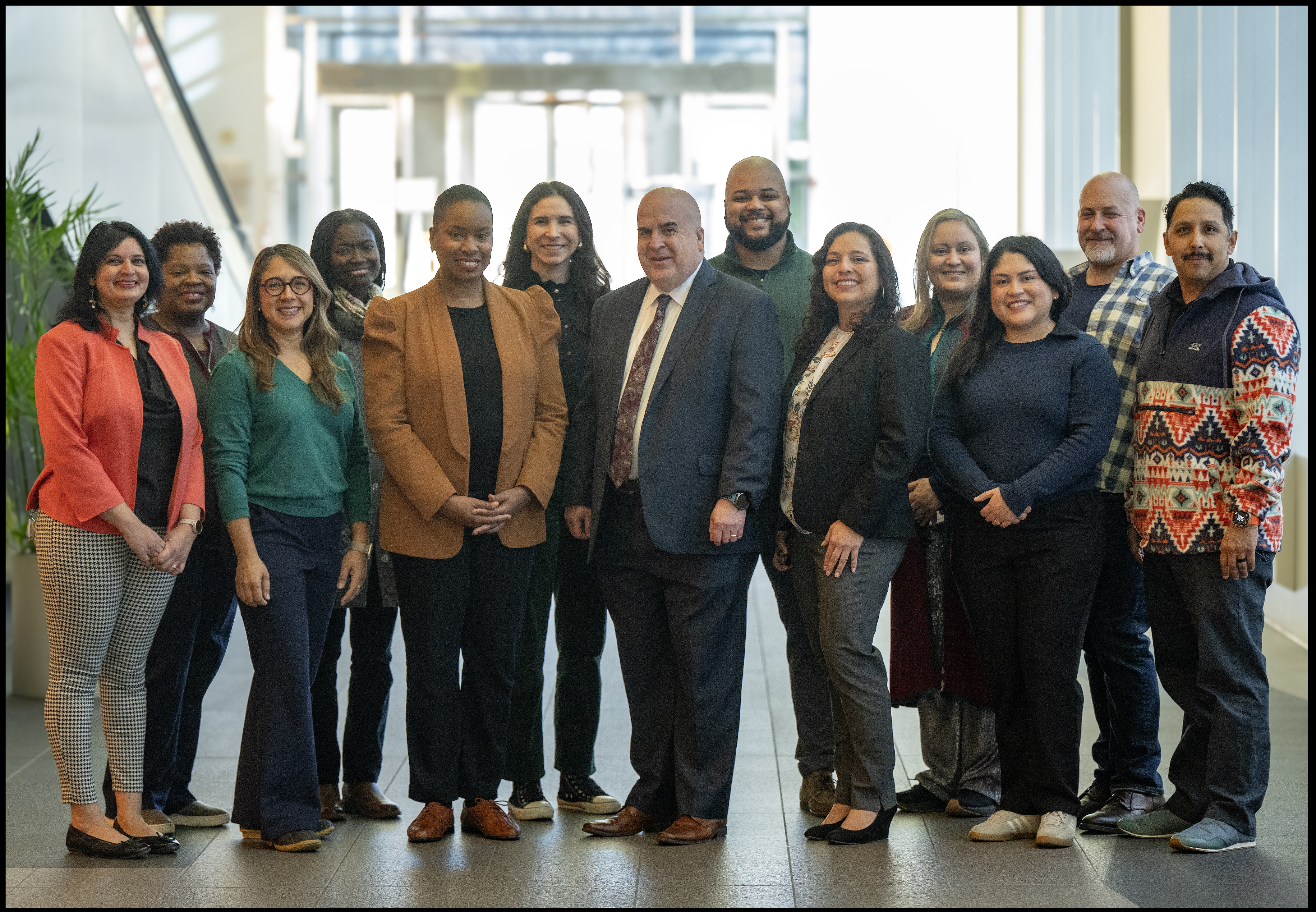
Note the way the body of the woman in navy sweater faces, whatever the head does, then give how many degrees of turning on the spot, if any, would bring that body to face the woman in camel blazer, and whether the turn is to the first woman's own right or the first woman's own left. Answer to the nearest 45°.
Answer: approximately 45° to the first woman's own right

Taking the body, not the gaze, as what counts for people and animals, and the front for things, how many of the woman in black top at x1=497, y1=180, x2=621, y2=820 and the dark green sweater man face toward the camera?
2

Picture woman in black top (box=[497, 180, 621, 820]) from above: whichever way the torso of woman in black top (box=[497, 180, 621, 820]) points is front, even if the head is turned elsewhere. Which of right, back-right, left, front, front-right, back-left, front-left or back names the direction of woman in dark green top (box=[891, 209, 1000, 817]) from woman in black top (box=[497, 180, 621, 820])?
left

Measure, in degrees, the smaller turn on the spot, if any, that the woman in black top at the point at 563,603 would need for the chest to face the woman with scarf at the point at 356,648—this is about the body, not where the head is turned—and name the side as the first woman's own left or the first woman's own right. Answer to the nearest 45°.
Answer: approximately 90° to the first woman's own right

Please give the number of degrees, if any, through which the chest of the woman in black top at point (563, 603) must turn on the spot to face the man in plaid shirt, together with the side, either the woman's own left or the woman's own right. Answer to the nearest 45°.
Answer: approximately 90° to the woman's own left

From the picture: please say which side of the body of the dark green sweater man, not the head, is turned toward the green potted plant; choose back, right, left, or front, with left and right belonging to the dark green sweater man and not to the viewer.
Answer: right

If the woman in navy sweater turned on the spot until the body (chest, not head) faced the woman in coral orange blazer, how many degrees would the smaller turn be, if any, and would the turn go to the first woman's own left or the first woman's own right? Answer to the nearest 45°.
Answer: approximately 45° to the first woman's own right

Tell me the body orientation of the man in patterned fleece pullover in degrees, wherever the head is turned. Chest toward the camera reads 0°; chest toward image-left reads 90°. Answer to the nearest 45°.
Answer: approximately 45°
